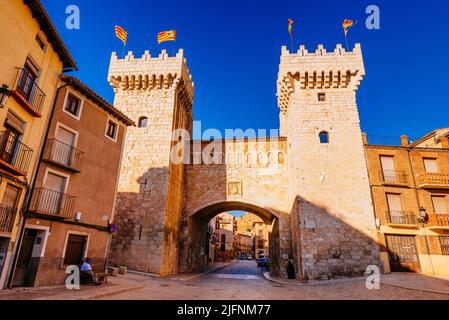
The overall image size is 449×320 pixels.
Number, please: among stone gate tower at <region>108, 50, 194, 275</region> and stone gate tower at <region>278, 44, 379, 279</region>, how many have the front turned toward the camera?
2

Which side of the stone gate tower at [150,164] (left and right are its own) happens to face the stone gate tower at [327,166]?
left

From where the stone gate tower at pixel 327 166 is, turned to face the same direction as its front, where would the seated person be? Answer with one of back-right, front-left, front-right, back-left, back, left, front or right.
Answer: front-right

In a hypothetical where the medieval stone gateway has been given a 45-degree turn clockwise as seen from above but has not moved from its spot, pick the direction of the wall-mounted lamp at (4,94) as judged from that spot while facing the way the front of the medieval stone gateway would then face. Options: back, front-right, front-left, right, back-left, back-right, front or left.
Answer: front

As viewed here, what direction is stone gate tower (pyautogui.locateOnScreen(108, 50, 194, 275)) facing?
toward the camera

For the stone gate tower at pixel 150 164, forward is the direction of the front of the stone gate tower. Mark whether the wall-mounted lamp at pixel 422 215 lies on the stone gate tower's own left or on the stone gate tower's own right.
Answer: on the stone gate tower's own left

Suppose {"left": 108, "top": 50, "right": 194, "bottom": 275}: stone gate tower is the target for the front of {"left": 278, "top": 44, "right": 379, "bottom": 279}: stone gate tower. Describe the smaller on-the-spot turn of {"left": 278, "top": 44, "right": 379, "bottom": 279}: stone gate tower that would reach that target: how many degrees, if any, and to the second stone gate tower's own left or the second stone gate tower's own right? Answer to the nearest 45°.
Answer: approximately 90° to the second stone gate tower's own right

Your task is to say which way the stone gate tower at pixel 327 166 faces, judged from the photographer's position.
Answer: facing the viewer

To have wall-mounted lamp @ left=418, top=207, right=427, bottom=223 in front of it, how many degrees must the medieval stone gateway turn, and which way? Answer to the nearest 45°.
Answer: approximately 90° to its left

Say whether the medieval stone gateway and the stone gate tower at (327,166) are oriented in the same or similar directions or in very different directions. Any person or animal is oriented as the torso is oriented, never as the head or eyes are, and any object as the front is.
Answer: same or similar directions

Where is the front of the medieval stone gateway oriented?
toward the camera
